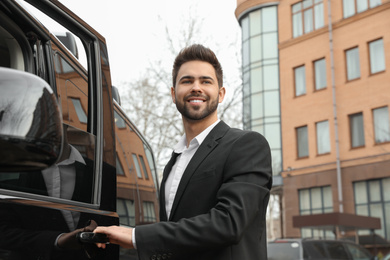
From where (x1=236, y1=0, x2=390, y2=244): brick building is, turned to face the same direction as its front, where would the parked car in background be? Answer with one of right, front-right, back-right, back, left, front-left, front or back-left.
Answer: front-left

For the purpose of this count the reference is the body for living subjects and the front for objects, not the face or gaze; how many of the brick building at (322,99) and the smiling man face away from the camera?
0

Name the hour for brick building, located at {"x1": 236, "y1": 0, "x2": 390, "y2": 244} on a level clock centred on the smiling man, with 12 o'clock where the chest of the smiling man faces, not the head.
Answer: The brick building is roughly at 5 o'clock from the smiling man.

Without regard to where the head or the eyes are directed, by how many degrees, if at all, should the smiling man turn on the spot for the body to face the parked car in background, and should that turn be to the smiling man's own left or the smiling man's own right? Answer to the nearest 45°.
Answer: approximately 135° to the smiling man's own right

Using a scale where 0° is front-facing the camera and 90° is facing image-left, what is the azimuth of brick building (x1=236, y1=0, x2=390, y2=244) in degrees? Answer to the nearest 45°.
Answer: approximately 45°

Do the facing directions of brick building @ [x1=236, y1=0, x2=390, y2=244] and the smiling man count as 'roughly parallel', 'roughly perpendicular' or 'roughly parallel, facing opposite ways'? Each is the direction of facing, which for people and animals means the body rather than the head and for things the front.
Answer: roughly parallel

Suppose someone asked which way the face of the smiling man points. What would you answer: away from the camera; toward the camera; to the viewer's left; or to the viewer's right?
toward the camera
